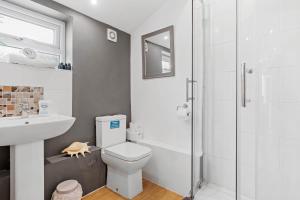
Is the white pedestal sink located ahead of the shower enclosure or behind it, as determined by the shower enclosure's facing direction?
ahead

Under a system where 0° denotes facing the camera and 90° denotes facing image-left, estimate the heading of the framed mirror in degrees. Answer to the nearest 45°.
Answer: approximately 45°

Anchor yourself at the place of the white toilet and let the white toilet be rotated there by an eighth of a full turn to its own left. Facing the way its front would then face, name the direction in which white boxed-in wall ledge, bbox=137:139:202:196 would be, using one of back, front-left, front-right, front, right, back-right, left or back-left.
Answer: front

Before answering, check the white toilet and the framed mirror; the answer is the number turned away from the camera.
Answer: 0

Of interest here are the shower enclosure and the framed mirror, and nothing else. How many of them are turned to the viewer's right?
0

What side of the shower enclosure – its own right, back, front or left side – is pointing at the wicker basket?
front

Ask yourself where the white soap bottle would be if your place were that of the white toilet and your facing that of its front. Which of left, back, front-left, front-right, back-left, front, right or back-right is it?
back-right

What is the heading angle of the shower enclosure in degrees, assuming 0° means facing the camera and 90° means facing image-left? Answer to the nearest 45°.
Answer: approximately 45°
